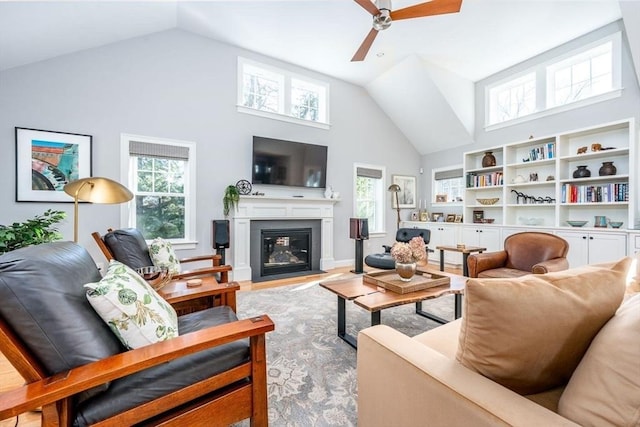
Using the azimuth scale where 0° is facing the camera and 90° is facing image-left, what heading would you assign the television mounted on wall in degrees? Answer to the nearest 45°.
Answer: approximately 315°

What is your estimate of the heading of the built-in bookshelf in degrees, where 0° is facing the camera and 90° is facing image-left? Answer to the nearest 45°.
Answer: approximately 45°

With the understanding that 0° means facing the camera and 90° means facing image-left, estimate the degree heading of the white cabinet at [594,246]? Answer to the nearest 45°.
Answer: approximately 45°

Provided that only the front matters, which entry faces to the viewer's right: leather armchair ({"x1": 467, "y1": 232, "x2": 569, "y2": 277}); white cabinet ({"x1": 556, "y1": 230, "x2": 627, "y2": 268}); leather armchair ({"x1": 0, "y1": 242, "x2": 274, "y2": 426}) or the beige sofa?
leather armchair ({"x1": 0, "y1": 242, "x2": 274, "y2": 426})
